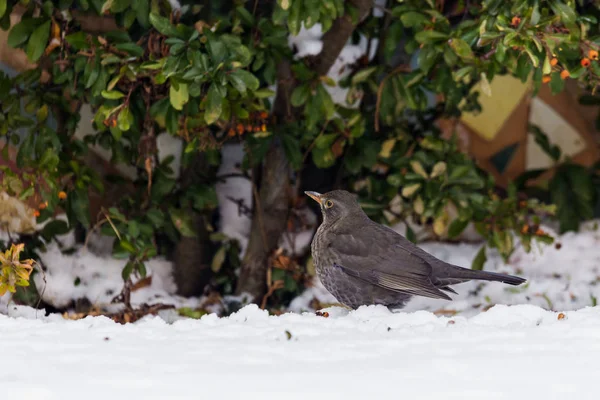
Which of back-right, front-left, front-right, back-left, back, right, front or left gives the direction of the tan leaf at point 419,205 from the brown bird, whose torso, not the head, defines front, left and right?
right

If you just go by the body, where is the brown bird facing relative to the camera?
to the viewer's left

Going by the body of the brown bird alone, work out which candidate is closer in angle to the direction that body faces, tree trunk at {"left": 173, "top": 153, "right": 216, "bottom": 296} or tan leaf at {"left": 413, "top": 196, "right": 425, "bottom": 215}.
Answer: the tree trunk

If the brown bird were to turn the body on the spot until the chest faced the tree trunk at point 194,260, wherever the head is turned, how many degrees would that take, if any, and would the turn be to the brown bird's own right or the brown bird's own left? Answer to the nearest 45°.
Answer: approximately 45° to the brown bird's own right
